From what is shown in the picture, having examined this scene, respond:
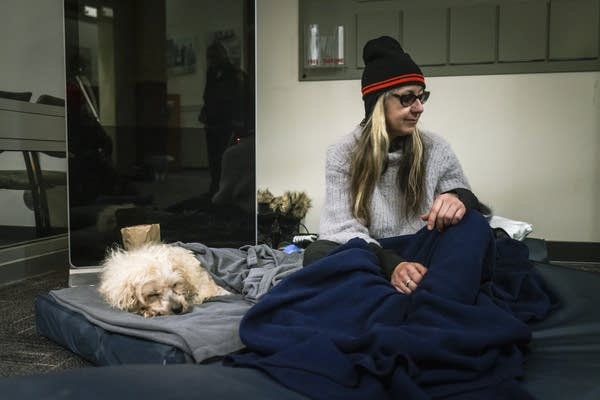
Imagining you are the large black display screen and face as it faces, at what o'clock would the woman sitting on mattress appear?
The woman sitting on mattress is roughly at 11 o'clock from the large black display screen.

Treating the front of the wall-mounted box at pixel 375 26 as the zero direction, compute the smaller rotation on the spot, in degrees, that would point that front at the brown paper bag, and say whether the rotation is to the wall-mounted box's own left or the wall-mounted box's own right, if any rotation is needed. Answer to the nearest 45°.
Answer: approximately 45° to the wall-mounted box's own right

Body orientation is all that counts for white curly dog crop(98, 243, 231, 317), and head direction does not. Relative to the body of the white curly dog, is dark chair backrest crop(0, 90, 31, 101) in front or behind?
behind

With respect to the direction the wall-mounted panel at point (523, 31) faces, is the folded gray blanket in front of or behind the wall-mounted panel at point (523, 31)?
in front

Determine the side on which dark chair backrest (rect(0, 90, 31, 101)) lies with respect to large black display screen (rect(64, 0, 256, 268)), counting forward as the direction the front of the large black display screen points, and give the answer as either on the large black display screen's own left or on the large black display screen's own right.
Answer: on the large black display screen's own right

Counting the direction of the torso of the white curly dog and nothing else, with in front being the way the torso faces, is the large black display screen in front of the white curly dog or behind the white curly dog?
behind

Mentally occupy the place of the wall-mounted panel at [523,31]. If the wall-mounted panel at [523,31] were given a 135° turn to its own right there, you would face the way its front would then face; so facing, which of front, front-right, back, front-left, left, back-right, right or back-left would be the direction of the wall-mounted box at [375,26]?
front-left

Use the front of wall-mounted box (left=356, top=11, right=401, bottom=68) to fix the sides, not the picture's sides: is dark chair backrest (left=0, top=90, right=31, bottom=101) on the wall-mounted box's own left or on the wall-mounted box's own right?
on the wall-mounted box's own right
